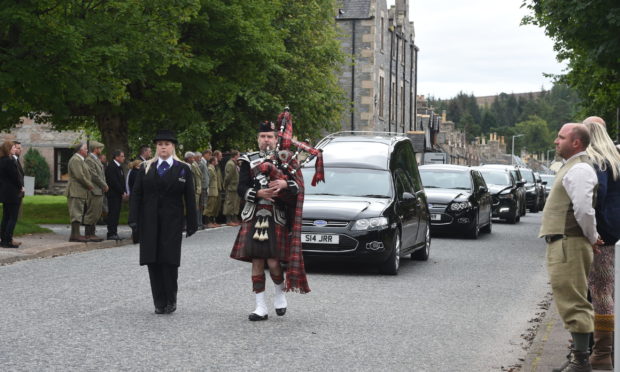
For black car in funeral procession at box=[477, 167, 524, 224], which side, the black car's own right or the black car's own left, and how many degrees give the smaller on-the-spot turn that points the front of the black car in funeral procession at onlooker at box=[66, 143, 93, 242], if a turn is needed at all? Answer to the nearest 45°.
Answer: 0° — it already faces them

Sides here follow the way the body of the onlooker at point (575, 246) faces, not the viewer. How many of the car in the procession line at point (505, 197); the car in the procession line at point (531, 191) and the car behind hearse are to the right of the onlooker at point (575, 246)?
3

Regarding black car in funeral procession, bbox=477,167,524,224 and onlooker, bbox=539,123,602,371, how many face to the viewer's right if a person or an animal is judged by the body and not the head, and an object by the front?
0

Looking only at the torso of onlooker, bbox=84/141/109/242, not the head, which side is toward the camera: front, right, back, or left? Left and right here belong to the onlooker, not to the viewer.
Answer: right

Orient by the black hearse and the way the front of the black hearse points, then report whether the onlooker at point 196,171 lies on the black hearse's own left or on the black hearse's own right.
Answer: on the black hearse's own right

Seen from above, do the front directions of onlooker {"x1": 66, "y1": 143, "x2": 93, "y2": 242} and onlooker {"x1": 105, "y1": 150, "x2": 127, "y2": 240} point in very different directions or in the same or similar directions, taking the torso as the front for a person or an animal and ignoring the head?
same or similar directions

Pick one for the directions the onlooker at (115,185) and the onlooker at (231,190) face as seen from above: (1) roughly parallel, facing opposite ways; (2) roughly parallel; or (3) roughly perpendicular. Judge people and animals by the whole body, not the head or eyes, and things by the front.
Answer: roughly parallel

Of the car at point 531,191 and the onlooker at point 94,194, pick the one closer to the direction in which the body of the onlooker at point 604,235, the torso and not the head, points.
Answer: the onlooker

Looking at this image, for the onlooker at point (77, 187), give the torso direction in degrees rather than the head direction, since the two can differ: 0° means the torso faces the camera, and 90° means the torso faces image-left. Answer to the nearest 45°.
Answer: approximately 270°

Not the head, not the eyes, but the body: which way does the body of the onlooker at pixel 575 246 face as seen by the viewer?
to the viewer's left

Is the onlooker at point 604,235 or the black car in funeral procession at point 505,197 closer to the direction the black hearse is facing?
the onlooker

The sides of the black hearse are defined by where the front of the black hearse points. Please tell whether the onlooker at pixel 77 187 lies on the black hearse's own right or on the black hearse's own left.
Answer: on the black hearse's own right

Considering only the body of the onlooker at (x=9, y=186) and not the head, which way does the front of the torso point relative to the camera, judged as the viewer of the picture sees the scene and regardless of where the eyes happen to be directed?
to the viewer's right
